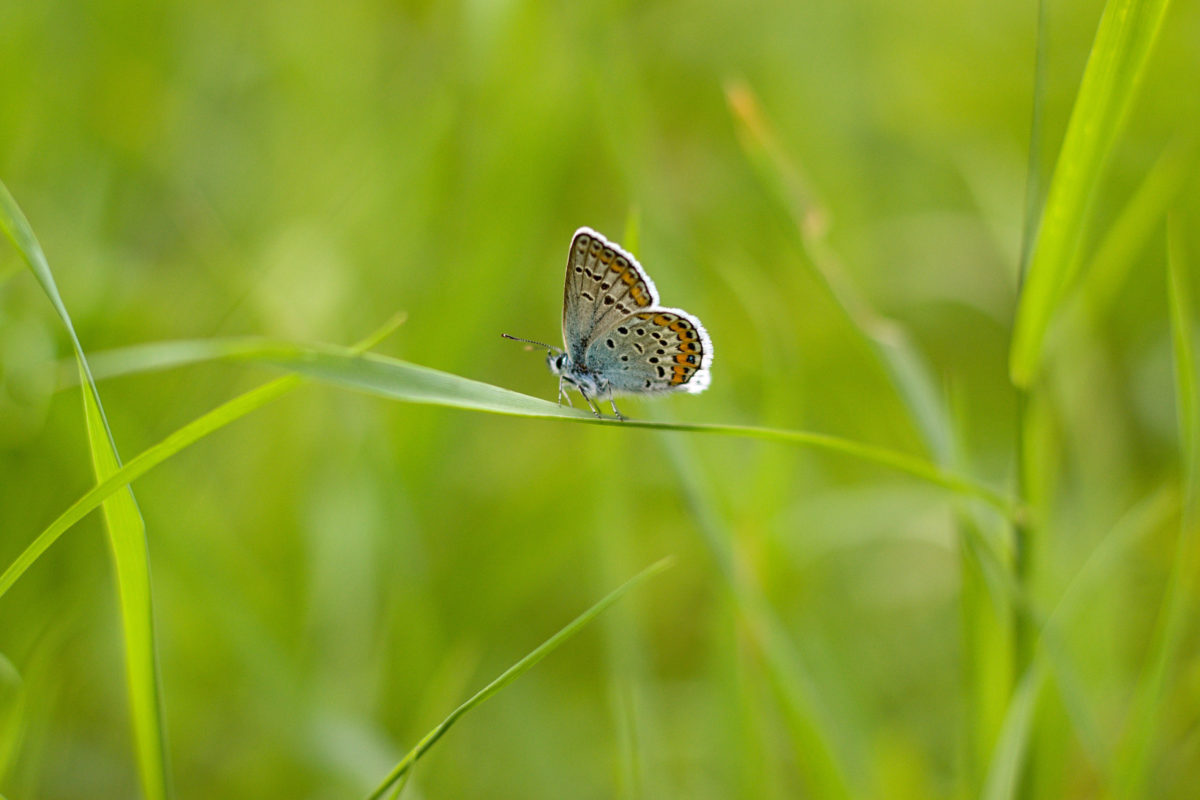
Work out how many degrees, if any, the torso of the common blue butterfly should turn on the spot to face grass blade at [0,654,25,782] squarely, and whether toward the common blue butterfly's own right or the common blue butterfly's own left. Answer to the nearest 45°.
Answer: approximately 45° to the common blue butterfly's own left

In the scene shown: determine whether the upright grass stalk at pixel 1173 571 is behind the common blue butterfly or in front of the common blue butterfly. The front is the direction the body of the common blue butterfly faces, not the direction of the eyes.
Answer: behind

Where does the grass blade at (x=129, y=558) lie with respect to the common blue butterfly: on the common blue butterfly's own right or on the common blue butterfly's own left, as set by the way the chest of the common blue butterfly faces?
on the common blue butterfly's own left

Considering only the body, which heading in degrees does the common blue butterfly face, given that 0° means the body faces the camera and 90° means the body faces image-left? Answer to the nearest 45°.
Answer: approximately 90°
